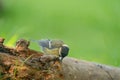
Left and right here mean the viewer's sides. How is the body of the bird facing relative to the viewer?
facing the viewer and to the right of the viewer
